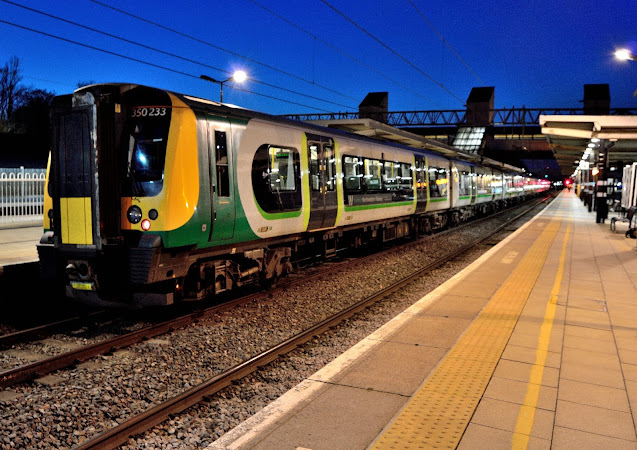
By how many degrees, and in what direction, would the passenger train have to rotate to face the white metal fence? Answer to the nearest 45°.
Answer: approximately 90° to its right

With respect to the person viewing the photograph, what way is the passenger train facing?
facing the viewer and to the left of the viewer
